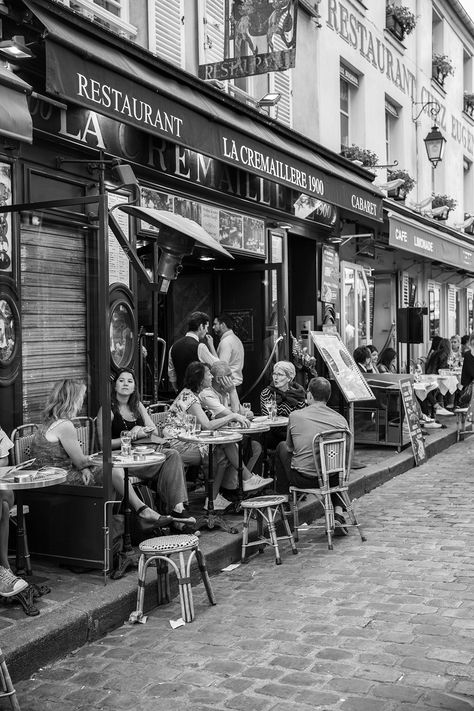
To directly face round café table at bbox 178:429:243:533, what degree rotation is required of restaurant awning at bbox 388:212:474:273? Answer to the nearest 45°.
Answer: approximately 45° to its right

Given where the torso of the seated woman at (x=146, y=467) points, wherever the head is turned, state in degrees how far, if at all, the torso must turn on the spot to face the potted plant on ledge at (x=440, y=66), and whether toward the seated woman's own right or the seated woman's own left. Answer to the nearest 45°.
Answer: approximately 90° to the seated woman's own left

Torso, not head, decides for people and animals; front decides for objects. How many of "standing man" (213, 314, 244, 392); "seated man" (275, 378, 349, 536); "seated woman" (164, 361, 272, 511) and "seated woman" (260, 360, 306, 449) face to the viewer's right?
1

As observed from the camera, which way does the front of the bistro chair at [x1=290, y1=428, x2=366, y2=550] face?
facing away from the viewer and to the left of the viewer

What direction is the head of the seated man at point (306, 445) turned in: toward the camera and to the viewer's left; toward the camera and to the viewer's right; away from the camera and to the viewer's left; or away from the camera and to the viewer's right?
away from the camera and to the viewer's left

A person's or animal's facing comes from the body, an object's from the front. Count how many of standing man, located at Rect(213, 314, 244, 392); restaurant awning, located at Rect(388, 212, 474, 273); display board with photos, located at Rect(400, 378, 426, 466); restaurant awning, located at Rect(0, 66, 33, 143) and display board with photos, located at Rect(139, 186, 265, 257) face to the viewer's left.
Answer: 1

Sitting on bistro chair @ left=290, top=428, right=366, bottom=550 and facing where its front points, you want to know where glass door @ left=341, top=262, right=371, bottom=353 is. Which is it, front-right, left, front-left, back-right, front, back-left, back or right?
front-right

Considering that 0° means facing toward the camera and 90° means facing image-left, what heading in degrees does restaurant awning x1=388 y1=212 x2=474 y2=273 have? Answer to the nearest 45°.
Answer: approximately 315°

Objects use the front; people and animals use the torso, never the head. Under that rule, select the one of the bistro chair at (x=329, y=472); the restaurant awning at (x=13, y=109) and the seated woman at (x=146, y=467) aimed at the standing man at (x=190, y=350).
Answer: the bistro chair

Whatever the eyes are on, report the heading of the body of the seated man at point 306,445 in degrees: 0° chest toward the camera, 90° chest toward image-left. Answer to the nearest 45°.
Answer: approximately 135°

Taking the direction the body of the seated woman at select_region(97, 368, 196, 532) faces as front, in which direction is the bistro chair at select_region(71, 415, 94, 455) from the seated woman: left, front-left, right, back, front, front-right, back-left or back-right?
right

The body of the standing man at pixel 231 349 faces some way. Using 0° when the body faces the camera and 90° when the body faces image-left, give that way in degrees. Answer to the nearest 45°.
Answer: approximately 90°

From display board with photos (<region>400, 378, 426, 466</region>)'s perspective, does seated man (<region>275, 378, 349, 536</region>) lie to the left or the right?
on its right

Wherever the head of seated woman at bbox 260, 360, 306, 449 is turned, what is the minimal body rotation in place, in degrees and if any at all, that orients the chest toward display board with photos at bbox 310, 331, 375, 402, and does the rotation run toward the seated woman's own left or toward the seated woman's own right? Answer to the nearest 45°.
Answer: approximately 180°

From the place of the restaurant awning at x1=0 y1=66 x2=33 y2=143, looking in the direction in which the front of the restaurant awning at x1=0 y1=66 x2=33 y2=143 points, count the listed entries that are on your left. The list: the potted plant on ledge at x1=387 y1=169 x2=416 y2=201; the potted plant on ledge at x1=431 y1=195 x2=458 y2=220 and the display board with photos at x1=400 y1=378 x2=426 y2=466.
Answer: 3

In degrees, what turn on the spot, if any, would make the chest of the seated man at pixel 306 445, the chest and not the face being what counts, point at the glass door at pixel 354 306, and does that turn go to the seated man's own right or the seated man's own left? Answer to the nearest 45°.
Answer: approximately 45° to the seated man's own right
